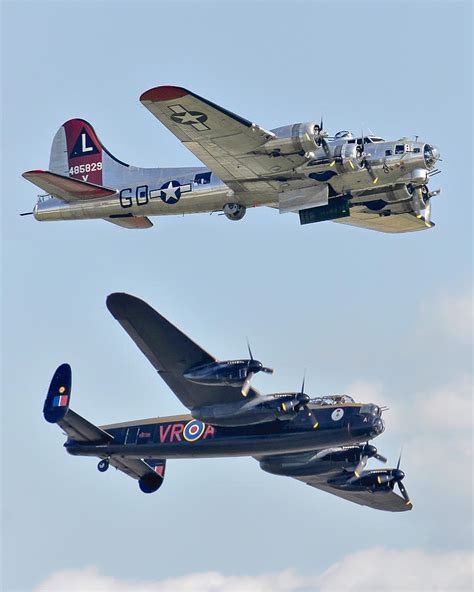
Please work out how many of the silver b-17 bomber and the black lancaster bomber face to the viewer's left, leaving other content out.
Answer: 0

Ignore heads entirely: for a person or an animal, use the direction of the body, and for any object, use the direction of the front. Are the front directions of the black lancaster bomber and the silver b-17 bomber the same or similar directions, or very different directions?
same or similar directions

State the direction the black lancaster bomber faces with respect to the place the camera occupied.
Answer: facing the viewer and to the right of the viewer
